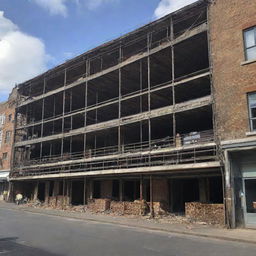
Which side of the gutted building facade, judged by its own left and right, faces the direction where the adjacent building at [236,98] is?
left

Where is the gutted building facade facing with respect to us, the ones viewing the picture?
facing the viewer and to the left of the viewer
